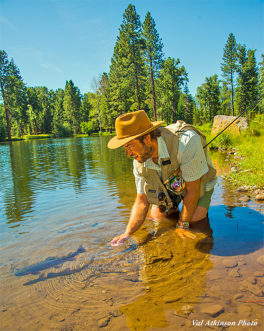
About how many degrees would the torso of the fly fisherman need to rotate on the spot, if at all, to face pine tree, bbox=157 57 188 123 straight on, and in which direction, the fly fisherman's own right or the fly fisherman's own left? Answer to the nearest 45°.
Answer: approximately 135° to the fly fisherman's own right

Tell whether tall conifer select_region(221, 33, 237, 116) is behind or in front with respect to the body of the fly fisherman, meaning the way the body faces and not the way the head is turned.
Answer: behind

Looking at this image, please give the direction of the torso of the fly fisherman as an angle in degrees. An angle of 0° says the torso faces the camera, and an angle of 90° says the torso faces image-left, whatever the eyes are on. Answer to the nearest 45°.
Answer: approximately 45°

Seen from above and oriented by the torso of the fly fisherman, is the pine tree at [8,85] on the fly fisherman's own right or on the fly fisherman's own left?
on the fly fisherman's own right

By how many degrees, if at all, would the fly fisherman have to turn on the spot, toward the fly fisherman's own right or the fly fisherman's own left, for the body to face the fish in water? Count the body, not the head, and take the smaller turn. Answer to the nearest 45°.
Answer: approximately 45° to the fly fisherman's own right

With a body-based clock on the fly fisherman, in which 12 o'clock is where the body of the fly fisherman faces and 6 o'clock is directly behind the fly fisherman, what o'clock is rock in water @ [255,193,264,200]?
The rock in water is roughly at 6 o'clock from the fly fisherman.

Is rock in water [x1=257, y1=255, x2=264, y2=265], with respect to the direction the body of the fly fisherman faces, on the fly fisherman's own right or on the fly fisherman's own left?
on the fly fisherman's own left

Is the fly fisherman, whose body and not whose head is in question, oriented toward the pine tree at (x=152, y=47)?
no

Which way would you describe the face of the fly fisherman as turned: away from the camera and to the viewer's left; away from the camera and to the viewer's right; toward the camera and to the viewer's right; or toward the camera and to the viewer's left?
toward the camera and to the viewer's left
